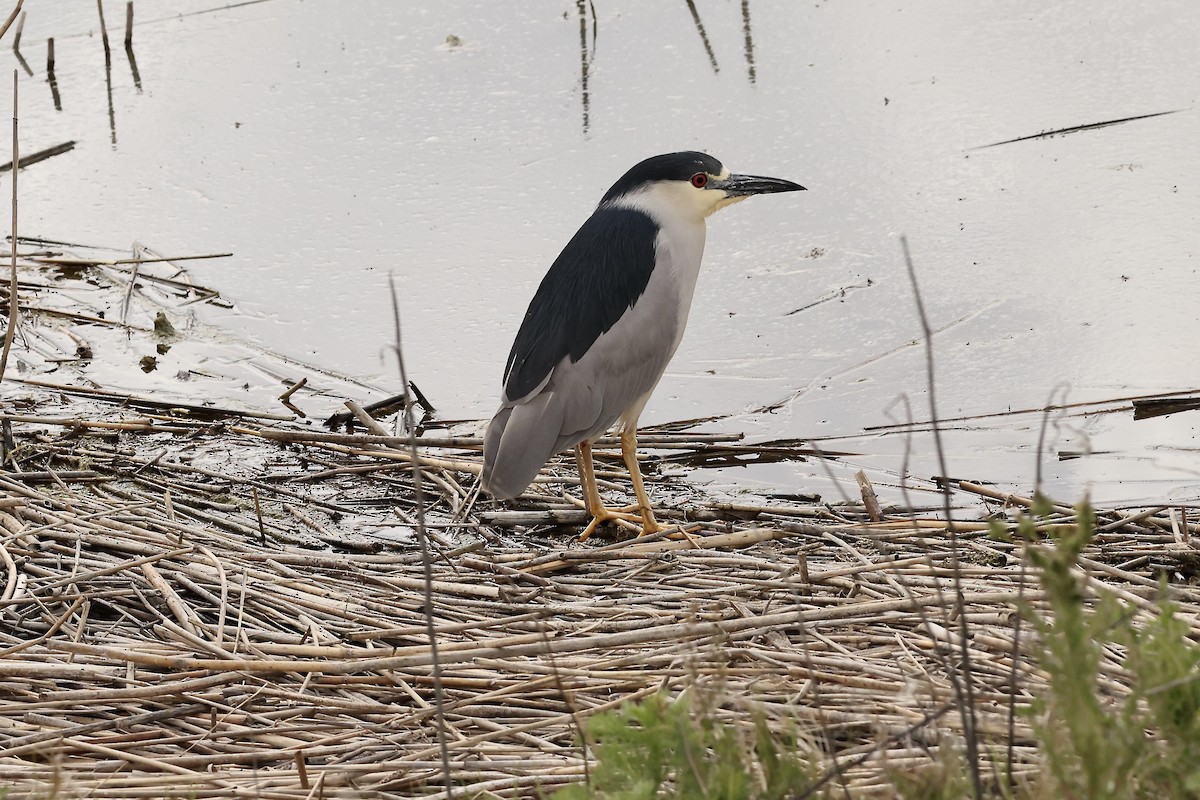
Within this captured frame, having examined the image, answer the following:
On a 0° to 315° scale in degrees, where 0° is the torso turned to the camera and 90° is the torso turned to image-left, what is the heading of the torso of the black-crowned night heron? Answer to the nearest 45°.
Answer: approximately 270°
